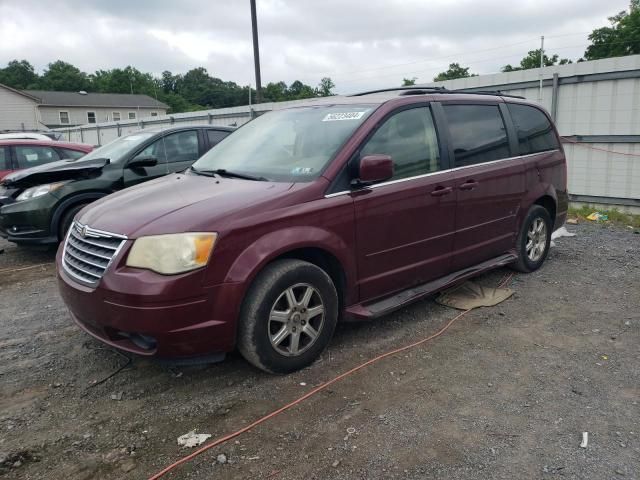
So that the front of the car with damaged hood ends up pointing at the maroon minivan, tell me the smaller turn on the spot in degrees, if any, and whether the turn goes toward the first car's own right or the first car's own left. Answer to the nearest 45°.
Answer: approximately 90° to the first car's own left

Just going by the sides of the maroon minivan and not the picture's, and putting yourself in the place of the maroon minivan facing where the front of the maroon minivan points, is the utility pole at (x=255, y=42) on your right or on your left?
on your right

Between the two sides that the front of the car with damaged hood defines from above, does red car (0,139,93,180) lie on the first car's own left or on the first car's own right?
on the first car's own right

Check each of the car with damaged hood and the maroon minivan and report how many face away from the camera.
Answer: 0

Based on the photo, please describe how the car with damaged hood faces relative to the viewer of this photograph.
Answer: facing the viewer and to the left of the viewer

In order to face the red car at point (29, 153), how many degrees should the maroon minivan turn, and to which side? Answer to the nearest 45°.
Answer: approximately 90° to its right

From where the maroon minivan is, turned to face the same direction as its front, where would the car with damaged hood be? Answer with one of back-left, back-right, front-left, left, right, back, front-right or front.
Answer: right

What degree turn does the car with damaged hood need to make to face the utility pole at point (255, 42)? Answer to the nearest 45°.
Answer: approximately 180°
